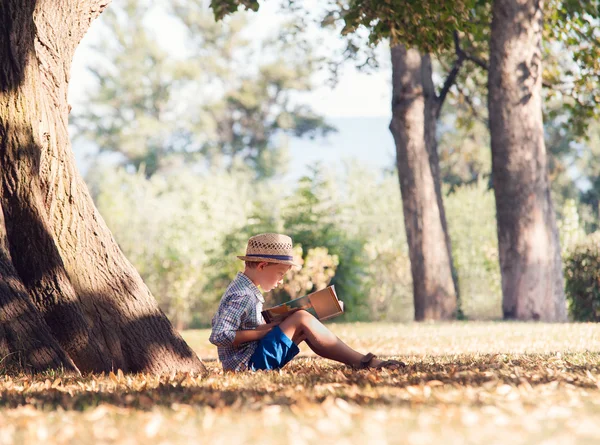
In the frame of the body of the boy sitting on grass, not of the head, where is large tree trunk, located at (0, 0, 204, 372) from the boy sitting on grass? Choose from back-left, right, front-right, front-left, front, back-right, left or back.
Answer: back

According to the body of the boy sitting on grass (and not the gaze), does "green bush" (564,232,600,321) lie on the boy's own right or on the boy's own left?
on the boy's own left

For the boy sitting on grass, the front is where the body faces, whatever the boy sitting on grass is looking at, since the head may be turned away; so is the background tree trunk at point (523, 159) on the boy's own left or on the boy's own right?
on the boy's own left

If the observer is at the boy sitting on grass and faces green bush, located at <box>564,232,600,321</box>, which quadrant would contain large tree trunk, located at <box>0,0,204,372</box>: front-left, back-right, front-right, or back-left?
back-left

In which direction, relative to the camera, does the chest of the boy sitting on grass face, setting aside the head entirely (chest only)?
to the viewer's right

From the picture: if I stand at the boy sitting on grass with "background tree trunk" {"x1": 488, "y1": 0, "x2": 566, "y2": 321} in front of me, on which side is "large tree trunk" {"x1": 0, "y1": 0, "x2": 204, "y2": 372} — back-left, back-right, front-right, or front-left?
back-left

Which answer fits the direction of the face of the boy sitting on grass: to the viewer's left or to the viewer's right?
to the viewer's right

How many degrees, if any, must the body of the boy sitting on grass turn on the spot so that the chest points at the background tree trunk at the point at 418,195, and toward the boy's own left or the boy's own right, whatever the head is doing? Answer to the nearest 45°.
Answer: approximately 90° to the boy's own left

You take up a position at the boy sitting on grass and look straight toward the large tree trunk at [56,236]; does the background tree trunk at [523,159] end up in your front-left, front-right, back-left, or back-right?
back-right

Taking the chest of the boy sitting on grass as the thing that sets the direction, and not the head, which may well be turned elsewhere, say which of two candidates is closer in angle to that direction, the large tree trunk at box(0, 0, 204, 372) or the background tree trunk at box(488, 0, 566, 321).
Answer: the background tree trunk
